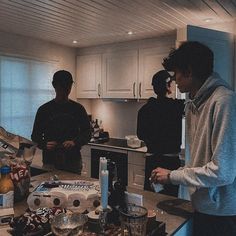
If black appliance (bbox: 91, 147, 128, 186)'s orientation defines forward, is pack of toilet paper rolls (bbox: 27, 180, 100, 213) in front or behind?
in front

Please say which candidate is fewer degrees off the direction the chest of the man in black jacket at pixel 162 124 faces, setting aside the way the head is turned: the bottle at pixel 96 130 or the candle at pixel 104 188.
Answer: the bottle

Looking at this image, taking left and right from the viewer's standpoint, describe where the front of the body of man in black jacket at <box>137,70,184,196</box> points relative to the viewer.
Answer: facing away from the viewer and to the right of the viewer

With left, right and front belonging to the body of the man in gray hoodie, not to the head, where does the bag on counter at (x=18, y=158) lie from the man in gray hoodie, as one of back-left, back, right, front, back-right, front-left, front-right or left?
front

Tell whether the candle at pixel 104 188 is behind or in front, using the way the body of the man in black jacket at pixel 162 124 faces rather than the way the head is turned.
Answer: behind

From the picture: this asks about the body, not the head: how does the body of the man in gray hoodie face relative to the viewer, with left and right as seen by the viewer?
facing to the left of the viewer

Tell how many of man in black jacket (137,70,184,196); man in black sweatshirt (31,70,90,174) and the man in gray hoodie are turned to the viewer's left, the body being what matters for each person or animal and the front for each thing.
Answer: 1

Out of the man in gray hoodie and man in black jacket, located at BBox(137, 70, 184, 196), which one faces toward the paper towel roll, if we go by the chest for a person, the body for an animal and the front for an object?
the man in gray hoodie

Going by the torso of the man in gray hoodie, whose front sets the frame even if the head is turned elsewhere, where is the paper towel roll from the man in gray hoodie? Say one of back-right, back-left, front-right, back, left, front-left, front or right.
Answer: front

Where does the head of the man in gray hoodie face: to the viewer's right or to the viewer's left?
to the viewer's left
